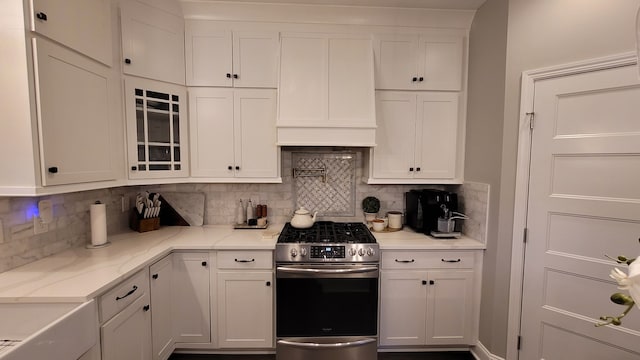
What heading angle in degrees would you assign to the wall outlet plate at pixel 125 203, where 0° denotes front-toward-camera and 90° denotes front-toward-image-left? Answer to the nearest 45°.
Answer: approximately 315°

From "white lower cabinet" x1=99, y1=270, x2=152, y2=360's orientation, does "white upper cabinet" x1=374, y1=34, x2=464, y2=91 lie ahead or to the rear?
ahead

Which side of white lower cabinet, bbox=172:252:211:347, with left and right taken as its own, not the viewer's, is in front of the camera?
front

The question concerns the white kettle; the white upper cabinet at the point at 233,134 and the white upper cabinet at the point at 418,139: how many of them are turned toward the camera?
2

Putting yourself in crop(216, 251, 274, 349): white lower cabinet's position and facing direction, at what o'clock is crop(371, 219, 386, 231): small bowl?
The small bowl is roughly at 9 o'clock from the white lower cabinet.

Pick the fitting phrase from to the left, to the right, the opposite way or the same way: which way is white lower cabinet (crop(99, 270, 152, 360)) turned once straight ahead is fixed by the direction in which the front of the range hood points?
to the left

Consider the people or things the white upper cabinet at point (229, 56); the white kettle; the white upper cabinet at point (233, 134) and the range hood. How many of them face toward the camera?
3

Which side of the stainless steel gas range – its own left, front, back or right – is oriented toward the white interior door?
left

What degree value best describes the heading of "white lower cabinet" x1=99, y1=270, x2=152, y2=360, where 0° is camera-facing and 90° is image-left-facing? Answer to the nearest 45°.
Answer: approximately 315°

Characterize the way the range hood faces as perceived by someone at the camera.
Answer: facing the viewer

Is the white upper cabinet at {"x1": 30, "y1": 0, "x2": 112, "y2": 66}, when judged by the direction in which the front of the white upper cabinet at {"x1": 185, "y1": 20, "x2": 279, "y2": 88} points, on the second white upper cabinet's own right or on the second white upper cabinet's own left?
on the second white upper cabinet's own right
